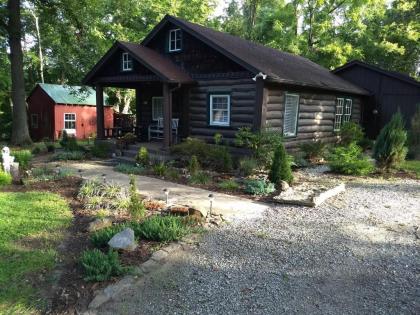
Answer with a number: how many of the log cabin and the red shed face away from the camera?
0

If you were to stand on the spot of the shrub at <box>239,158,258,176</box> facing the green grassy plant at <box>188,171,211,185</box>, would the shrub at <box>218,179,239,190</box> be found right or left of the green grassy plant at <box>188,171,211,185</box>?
left

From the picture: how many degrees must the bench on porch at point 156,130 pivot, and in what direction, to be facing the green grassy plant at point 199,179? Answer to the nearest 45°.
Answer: approximately 45° to its left

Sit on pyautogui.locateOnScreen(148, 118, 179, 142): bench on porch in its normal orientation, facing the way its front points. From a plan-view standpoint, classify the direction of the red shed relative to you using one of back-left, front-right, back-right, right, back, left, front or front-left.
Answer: right

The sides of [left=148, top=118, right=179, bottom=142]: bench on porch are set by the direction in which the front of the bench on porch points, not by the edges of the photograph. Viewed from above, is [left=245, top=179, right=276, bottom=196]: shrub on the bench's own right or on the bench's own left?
on the bench's own left

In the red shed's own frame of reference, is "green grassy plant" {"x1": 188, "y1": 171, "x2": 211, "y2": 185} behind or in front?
in front

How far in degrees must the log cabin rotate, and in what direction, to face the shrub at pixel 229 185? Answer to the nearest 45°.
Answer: approximately 45° to its left

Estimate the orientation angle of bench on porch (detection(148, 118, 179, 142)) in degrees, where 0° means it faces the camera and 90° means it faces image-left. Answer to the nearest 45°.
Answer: approximately 45°

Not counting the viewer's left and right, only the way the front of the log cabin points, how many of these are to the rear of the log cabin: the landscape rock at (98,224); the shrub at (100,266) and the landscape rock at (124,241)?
0

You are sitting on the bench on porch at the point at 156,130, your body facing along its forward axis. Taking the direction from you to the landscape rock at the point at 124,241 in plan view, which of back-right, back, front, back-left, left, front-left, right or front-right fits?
front-left

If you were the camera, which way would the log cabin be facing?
facing the viewer and to the left of the viewer

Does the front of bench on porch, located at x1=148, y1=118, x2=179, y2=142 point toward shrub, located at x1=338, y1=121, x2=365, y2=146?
no

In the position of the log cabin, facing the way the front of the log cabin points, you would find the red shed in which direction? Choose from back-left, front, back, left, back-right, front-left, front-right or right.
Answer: right

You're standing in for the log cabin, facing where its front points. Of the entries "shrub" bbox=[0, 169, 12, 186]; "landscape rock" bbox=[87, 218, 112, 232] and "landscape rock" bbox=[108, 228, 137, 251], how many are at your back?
0

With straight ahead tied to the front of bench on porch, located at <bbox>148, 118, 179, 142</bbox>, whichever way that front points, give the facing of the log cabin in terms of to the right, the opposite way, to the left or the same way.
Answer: the same way

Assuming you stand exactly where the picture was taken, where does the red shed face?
facing the viewer and to the right of the viewer
